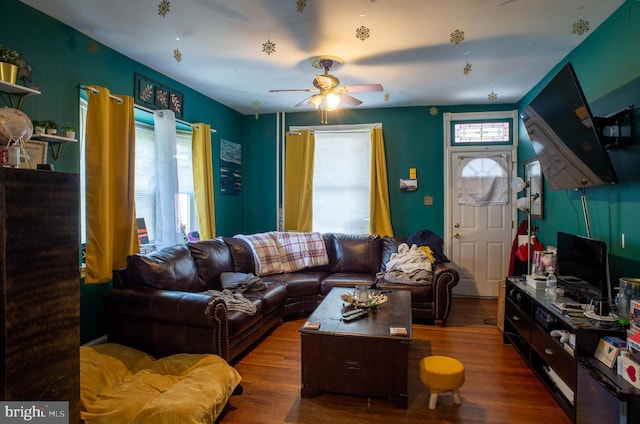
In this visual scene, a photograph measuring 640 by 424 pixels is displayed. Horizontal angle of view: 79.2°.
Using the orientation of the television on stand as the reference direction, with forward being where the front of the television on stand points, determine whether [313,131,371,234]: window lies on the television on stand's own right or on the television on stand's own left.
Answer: on the television on stand's own right

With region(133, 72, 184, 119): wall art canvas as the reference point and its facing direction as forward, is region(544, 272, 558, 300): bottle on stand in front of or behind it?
in front

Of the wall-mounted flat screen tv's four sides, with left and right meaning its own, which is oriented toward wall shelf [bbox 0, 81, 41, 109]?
front

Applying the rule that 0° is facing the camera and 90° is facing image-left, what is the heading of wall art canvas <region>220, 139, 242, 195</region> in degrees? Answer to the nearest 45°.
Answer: approximately 315°

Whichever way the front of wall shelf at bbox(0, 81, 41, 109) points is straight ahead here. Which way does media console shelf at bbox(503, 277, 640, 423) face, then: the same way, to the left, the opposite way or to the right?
the opposite way

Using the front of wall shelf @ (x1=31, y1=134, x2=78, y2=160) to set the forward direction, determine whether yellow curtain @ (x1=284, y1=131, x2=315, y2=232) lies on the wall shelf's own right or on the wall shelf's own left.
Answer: on the wall shelf's own left

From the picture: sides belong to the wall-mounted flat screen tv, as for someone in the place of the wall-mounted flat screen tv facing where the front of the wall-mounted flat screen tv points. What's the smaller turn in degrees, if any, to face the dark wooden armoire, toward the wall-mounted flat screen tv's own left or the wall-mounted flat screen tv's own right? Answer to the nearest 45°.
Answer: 0° — it already faces it

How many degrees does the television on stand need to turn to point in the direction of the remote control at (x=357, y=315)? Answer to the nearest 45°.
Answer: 0° — it already faces it

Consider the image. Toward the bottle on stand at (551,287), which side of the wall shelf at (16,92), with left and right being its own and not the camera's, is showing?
front

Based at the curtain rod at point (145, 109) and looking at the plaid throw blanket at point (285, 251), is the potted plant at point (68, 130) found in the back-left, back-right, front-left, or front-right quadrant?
back-right

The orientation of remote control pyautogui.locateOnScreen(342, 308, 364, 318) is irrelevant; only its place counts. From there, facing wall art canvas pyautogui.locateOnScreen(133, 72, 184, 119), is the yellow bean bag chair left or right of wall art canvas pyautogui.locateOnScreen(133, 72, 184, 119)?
left

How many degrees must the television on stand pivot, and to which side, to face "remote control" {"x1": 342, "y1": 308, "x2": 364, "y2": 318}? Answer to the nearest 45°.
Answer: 0° — it already faces it

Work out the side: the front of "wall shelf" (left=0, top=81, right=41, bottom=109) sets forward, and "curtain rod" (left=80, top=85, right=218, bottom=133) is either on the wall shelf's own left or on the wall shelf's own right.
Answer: on the wall shelf's own left
